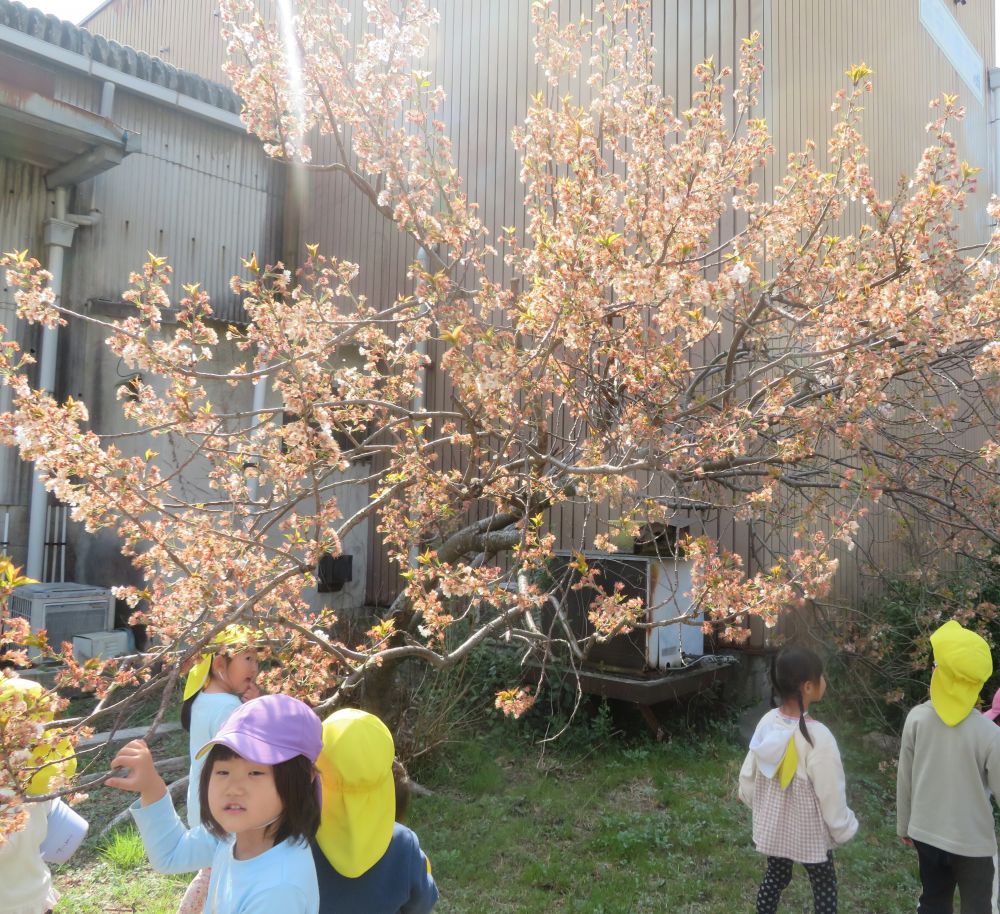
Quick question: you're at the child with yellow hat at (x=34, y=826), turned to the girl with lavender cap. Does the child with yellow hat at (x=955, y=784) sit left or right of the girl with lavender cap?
left

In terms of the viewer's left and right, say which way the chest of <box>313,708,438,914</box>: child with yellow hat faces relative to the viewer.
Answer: facing away from the viewer

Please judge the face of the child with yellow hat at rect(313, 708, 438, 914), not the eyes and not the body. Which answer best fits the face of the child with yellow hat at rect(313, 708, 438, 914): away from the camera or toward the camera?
away from the camera

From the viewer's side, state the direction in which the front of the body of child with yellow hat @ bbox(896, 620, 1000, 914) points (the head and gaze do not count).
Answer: away from the camera

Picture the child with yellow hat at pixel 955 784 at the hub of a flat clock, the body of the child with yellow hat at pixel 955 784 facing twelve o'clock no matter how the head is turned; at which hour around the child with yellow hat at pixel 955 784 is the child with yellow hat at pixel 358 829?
the child with yellow hat at pixel 358 829 is roughly at 7 o'clock from the child with yellow hat at pixel 955 784.

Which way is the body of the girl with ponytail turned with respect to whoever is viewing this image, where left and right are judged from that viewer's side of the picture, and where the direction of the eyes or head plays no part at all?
facing away from the viewer and to the right of the viewer
